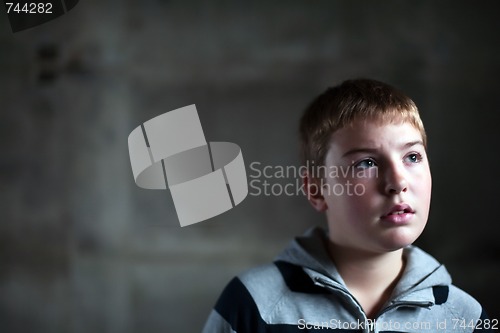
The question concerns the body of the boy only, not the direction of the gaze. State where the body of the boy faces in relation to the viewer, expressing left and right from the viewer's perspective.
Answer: facing the viewer and to the right of the viewer
